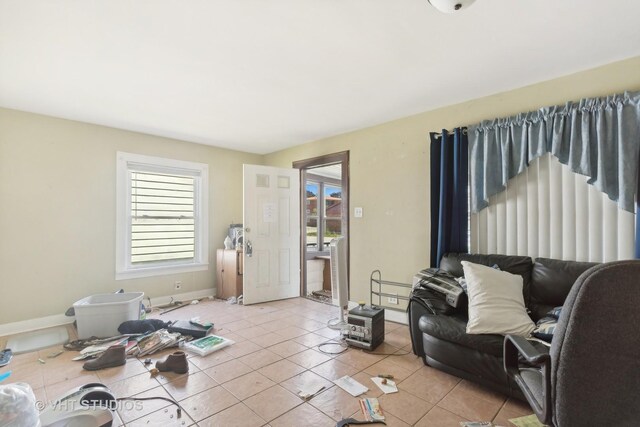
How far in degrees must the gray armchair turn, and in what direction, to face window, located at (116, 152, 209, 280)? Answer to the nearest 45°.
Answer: approximately 45° to its left

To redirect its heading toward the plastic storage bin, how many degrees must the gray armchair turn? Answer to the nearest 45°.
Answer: approximately 45° to its left

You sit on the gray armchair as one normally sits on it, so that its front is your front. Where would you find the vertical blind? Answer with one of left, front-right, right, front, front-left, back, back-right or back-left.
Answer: front-right

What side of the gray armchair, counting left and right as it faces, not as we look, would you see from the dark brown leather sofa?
front

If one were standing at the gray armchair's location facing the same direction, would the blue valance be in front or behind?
in front

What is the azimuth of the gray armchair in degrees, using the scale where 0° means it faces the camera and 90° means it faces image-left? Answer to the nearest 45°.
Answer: approximately 135°

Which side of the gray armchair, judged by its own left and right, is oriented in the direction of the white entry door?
front

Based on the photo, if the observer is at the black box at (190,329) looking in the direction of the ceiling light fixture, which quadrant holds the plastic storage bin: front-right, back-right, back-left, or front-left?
back-right
